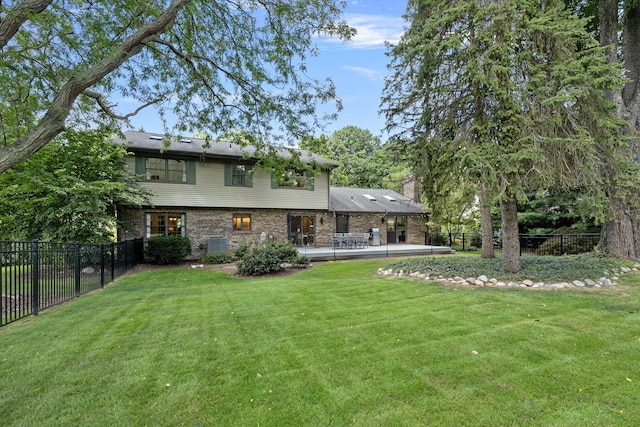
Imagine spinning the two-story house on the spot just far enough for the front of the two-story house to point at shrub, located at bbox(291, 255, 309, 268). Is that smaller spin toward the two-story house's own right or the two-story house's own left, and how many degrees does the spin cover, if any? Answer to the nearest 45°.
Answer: approximately 135° to the two-story house's own right

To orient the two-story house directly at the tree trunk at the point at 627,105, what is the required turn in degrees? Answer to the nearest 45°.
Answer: approximately 135° to its right

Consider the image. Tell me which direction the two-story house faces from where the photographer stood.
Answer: facing away from the viewer

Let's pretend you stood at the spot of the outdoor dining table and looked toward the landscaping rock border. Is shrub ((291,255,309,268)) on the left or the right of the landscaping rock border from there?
right

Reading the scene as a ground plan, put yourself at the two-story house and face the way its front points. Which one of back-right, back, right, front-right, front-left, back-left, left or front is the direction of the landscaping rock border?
back-right

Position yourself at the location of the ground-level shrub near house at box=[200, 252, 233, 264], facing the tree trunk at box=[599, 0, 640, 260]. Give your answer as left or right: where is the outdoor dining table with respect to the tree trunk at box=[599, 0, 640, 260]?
left

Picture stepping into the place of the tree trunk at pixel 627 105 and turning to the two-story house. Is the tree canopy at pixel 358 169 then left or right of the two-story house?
right

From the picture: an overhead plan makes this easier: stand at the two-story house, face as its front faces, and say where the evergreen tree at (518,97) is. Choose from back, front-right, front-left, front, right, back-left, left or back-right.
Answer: back-right

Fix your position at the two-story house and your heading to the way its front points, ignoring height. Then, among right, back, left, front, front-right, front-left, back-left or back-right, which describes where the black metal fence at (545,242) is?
right
